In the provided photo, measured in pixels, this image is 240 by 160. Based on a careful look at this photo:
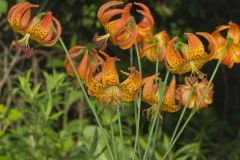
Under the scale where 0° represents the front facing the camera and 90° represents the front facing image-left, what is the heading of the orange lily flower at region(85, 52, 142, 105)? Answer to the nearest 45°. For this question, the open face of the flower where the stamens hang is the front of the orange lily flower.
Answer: approximately 0°
